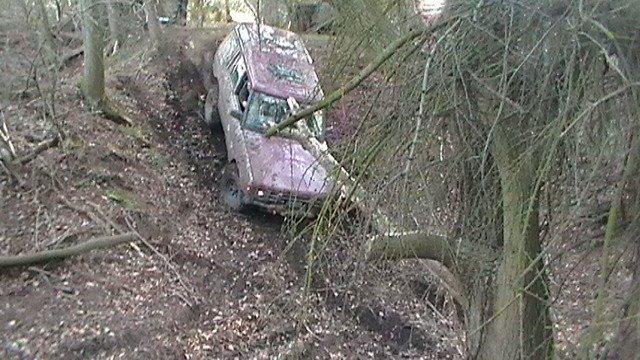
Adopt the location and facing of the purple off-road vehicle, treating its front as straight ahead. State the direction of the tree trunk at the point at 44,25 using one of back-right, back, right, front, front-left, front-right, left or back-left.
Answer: right

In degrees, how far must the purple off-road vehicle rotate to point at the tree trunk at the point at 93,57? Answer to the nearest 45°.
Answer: approximately 90° to its right

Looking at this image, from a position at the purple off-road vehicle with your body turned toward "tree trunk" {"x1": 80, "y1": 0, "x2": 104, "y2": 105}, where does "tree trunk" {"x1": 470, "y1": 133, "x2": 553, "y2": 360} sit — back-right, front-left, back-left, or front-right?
back-left

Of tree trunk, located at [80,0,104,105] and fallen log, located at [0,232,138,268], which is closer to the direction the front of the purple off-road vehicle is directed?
the fallen log

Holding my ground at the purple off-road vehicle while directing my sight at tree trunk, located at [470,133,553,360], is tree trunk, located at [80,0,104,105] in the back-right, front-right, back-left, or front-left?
back-right

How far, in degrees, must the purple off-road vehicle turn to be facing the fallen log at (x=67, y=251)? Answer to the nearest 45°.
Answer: approximately 45° to its right

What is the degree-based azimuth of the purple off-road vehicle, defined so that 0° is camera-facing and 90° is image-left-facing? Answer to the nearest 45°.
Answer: approximately 0°

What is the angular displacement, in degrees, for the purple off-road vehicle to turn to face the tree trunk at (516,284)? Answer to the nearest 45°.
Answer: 0° — it already faces it
